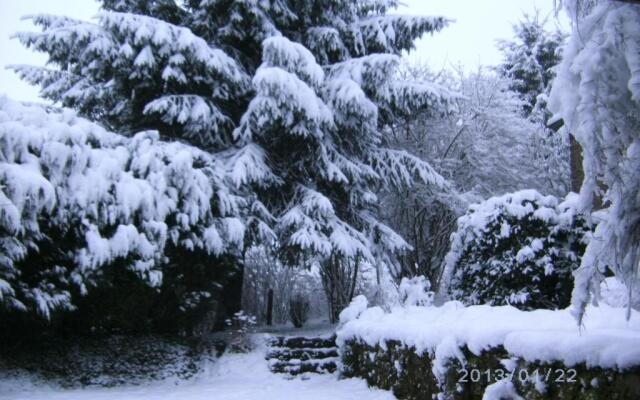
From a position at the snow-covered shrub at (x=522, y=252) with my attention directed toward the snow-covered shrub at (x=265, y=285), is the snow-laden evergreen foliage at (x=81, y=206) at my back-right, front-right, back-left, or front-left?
front-left

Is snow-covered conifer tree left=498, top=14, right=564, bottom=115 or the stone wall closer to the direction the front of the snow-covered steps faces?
the stone wall

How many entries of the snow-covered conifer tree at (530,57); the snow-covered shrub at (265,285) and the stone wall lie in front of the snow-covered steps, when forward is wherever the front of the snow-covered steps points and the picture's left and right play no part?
1

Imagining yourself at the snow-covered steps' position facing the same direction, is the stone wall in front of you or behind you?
in front

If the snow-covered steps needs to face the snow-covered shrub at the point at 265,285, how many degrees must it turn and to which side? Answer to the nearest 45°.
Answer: approximately 180°

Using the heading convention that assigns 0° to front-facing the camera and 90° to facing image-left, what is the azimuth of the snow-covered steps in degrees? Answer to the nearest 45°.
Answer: approximately 0°

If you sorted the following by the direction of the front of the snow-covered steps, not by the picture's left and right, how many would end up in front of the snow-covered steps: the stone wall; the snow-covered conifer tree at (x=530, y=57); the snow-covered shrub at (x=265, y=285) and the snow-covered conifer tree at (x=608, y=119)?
2

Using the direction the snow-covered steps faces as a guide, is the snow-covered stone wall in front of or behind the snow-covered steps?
in front

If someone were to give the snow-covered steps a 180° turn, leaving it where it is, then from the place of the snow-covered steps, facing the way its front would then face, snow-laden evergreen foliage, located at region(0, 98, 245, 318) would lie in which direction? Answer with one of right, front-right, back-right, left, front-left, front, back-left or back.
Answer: back-left

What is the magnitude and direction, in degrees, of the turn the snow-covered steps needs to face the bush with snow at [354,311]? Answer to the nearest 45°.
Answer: approximately 45° to its left
